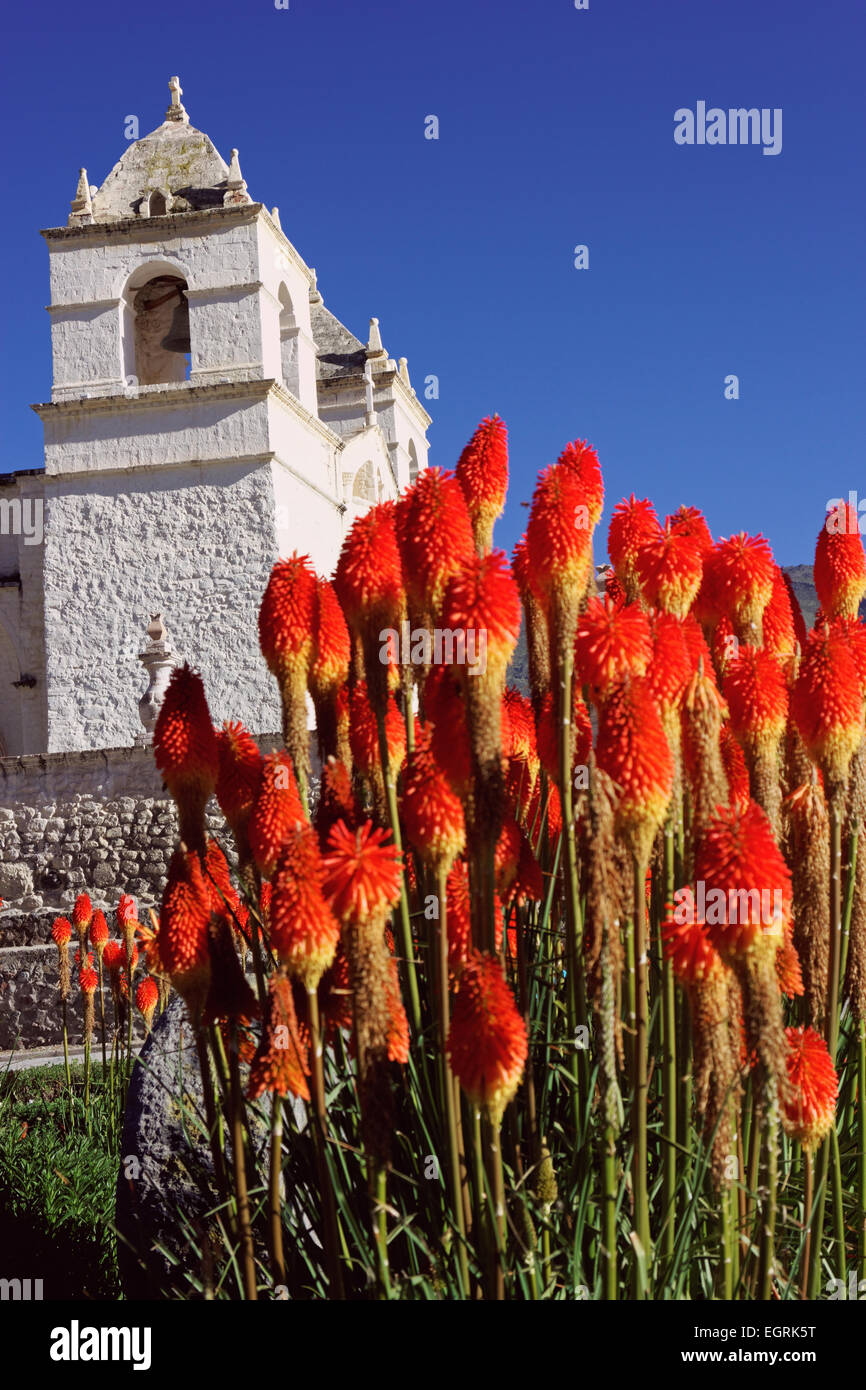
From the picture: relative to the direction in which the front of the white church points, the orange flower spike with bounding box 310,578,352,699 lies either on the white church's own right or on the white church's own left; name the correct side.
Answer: on the white church's own right

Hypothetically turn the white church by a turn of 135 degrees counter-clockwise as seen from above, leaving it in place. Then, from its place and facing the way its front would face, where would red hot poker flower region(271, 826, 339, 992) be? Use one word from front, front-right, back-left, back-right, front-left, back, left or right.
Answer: back-left

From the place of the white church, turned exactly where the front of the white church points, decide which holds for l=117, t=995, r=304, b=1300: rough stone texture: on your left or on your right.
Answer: on your right

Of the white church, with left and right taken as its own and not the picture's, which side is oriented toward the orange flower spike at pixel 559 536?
right

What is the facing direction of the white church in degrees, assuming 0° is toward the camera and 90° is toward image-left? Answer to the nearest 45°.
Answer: approximately 270°

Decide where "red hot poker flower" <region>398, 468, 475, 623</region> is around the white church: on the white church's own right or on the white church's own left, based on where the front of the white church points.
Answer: on the white church's own right

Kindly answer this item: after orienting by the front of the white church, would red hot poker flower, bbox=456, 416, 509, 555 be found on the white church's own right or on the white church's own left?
on the white church's own right

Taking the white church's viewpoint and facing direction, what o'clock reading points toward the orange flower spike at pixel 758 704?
The orange flower spike is roughly at 3 o'clock from the white church.

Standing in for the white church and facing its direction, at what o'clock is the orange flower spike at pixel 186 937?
The orange flower spike is roughly at 3 o'clock from the white church.

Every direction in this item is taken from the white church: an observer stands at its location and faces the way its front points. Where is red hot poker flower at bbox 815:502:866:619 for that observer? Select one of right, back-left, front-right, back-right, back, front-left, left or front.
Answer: right
